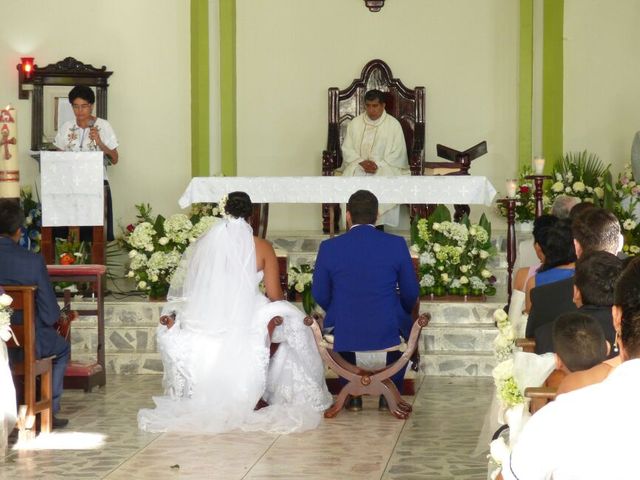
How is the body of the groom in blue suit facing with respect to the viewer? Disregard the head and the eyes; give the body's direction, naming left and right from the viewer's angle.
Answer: facing away from the viewer

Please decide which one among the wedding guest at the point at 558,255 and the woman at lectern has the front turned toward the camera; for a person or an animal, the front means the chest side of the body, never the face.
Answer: the woman at lectern

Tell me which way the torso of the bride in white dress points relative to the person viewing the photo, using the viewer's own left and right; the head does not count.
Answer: facing away from the viewer

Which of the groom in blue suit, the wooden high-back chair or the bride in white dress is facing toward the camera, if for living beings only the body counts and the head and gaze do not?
the wooden high-back chair

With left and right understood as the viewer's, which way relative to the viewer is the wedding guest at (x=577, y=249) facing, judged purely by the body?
facing away from the viewer and to the left of the viewer

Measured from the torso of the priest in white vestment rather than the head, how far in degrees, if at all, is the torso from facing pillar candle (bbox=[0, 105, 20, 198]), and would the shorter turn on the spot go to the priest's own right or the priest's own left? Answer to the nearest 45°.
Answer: approximately 45° to the priest's own right

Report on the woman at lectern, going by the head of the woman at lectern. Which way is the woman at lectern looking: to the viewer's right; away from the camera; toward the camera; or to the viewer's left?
toward the camera

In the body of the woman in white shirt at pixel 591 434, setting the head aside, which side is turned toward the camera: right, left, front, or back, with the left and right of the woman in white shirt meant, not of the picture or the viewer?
back

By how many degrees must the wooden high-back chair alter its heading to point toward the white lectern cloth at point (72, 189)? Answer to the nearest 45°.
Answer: approximately 45° to its right

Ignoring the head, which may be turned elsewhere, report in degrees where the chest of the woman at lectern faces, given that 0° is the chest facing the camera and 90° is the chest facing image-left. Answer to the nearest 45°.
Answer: approximately 0°

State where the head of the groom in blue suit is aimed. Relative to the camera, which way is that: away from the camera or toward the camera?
away from the camera

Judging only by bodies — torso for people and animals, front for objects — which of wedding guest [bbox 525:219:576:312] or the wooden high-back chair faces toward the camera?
the wooden high-back chair

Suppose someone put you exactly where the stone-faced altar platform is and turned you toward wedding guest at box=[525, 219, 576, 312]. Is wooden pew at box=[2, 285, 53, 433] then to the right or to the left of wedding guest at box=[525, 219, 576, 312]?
right

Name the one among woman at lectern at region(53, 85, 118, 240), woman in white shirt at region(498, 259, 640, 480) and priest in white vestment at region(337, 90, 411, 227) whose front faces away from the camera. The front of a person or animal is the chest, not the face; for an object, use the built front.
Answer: the woman in white shirt

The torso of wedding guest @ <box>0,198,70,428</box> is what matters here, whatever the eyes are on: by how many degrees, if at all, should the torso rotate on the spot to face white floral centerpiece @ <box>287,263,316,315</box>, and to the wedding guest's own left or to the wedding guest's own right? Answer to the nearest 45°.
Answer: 0° — they already face it

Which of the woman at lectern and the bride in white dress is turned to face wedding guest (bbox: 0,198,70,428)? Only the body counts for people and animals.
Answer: the woman at lectern

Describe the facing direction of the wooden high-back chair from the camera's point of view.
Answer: facing the viewer

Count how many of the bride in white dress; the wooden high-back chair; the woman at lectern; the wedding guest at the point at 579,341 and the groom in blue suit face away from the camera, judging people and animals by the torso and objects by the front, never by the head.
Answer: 3

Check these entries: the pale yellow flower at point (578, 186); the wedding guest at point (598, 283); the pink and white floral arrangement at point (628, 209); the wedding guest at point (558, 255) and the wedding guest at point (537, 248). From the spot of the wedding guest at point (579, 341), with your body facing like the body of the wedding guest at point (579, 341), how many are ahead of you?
5

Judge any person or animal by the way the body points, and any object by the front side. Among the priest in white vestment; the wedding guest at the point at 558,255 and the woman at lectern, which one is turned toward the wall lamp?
the wedding guest

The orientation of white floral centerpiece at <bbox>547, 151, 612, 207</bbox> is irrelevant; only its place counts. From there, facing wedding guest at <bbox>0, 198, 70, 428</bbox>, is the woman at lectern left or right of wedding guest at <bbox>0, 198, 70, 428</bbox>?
right
